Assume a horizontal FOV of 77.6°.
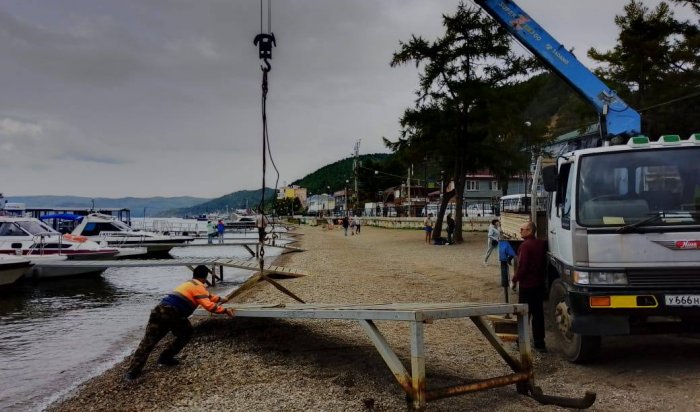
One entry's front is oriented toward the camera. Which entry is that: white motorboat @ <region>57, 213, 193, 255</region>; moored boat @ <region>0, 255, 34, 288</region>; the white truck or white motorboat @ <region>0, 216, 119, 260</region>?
the white truck

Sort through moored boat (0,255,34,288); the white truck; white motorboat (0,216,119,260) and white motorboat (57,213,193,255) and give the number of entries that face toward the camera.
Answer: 1

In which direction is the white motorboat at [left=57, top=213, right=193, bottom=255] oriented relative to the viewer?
to the viewer's right

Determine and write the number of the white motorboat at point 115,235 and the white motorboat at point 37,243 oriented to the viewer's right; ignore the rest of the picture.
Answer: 2

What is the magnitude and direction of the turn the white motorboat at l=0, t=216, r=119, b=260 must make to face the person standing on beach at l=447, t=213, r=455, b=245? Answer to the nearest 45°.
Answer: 0° — it already faces them

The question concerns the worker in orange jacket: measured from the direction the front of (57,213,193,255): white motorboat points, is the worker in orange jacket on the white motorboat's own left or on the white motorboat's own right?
on the white motorboat's own right

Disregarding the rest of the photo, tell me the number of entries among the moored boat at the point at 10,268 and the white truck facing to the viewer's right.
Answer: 1

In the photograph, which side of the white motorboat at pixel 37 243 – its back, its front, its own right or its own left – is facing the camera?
right

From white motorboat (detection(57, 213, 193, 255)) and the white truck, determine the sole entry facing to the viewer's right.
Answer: the white motorboat

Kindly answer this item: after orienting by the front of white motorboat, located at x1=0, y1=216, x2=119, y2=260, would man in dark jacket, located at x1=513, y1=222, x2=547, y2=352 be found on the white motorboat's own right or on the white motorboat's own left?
on the white motorboat's own right

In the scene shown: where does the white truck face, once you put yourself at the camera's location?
facing the viewer

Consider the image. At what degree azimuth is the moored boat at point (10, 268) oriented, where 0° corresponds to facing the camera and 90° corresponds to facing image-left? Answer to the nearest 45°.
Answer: approximately 270°

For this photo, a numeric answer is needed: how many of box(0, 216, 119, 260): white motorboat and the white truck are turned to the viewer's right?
1

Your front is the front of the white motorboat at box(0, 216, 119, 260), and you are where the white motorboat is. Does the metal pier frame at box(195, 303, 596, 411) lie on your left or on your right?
on your right

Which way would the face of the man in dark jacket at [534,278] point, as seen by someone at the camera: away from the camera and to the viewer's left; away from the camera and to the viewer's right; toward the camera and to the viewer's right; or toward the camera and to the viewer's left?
toward the camera and to the viewer's left
